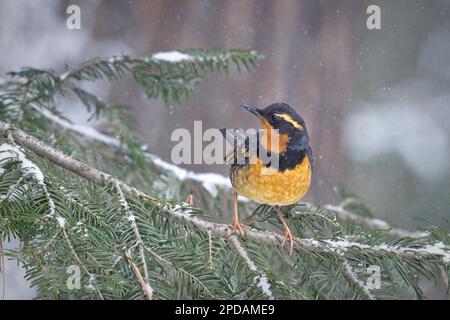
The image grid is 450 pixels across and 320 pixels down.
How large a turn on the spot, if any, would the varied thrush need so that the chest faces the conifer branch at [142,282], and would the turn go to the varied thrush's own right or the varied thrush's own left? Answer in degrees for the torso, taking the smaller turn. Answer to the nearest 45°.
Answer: approximately 90° to the varied thrush's own right

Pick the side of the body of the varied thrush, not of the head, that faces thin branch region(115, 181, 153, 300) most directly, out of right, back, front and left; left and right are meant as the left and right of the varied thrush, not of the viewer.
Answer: right
